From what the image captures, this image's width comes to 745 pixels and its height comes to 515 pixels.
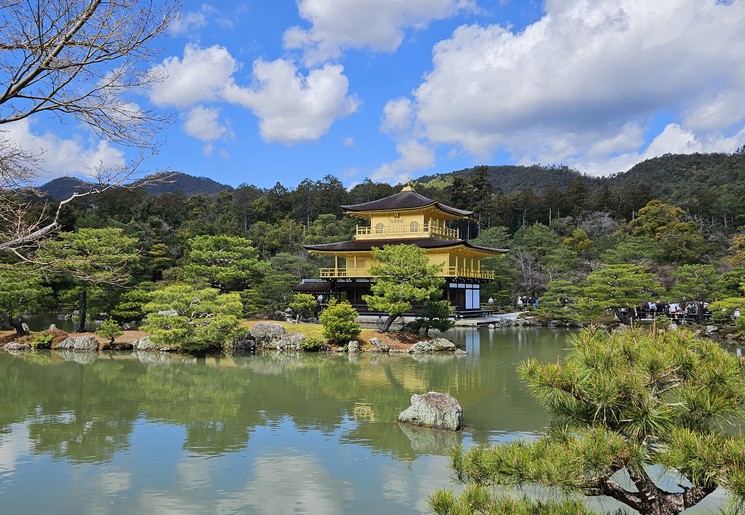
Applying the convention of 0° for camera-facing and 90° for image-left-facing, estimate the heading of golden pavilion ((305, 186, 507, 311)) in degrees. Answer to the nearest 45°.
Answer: approximately 45°

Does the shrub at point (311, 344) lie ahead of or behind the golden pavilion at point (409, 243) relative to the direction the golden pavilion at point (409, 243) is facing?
ahead

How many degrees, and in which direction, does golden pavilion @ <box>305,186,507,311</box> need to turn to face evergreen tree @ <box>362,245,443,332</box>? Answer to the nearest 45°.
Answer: approximately 45° to its left

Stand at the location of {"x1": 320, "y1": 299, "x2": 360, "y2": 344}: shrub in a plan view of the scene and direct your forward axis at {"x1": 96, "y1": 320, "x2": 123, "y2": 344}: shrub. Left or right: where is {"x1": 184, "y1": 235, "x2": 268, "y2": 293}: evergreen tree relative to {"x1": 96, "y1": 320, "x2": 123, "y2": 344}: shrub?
right

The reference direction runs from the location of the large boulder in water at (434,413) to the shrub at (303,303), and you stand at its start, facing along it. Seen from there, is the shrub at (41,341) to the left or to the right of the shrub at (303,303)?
left
